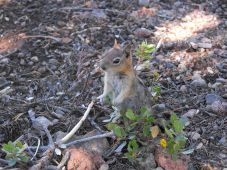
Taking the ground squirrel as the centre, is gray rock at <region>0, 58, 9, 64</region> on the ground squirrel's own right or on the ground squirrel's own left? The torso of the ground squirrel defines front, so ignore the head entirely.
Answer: on the ground squirrel's own right

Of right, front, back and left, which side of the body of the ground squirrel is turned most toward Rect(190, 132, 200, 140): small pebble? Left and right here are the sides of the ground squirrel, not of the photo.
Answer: left

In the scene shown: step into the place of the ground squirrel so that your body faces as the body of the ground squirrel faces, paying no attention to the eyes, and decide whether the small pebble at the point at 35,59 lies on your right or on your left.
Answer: on your right

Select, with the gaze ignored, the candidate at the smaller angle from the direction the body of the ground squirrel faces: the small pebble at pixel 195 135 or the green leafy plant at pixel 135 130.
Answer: the green leafy plant

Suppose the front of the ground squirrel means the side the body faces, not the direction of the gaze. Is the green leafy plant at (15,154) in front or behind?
in front

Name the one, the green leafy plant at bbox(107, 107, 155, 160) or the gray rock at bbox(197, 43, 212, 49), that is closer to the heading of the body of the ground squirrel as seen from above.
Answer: the green leafy plant

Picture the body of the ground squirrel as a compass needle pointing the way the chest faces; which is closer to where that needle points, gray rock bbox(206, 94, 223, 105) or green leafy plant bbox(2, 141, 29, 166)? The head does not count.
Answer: the green leafy plant

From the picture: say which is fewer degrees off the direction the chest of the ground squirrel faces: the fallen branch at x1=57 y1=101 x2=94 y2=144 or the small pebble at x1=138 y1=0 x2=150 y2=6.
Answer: the fallen branch

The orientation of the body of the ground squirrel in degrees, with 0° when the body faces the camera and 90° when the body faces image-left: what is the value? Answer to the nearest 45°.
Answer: approximately 45°

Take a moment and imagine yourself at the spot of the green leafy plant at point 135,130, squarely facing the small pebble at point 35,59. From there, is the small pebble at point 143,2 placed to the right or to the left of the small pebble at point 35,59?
right

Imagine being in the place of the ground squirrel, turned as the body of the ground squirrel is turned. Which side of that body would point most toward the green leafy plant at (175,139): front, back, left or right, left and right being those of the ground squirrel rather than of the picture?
left

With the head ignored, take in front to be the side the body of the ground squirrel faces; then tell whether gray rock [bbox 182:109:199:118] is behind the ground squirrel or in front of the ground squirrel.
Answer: behind

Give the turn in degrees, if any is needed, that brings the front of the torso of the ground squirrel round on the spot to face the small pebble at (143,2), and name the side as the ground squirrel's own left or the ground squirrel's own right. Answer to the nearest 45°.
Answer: approximately 135° to the ground squirrel's own right
